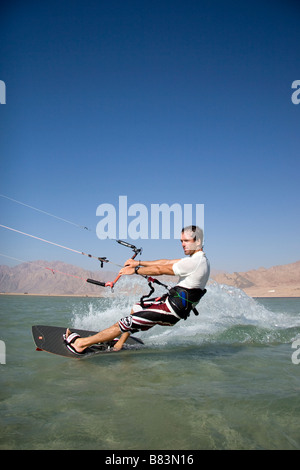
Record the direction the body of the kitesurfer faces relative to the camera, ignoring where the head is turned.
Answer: to the viewer's left
